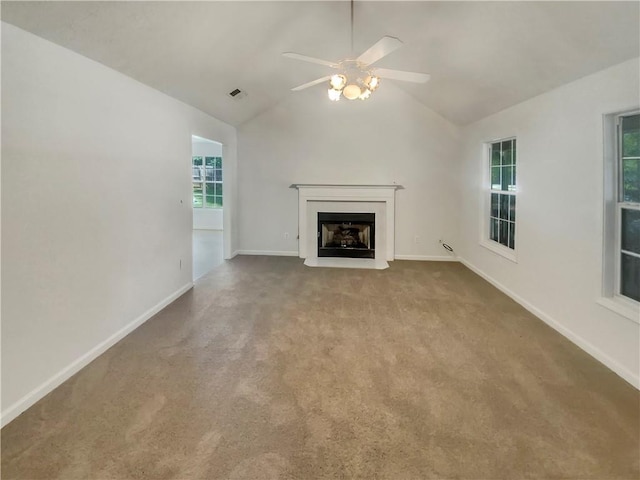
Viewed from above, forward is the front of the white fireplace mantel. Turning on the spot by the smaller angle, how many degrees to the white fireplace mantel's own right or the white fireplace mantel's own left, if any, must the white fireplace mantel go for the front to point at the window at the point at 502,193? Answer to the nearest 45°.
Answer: approximately 45° to the white fireplace mantel's own left

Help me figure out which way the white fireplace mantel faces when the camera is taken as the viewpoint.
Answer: facing the viewer

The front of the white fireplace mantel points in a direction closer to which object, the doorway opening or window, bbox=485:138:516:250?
the window

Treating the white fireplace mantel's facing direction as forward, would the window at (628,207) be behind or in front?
in front

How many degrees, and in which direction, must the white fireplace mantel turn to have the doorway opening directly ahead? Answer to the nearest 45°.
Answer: approximately 135° to its right

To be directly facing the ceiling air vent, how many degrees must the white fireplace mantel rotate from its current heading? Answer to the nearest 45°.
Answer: approximately 45° to its right

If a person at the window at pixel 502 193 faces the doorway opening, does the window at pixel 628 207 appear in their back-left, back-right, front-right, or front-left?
back-left

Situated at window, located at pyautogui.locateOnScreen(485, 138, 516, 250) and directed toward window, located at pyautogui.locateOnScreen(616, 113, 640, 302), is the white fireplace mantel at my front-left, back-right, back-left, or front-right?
back-right

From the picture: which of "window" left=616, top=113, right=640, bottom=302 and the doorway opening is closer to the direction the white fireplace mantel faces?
the window

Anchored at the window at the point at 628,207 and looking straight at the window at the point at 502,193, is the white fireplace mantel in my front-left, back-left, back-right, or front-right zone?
front-left
